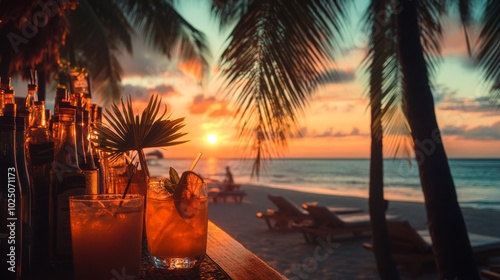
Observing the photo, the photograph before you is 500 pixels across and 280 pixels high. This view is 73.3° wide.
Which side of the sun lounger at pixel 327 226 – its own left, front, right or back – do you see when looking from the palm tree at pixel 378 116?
right

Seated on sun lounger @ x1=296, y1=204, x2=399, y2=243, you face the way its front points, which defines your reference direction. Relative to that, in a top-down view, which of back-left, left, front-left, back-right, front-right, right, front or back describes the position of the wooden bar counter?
right

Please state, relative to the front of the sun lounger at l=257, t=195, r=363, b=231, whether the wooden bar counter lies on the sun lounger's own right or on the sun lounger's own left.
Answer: on the sun lounger's own right

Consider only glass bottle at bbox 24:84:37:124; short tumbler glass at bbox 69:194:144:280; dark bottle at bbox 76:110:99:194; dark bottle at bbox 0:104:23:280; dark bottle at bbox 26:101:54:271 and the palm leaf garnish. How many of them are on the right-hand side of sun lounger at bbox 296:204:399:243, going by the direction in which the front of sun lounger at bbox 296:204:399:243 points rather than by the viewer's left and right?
6

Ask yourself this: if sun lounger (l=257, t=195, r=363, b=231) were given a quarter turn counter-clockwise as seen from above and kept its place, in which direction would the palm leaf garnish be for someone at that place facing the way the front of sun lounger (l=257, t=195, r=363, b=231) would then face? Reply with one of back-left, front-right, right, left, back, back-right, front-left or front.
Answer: back

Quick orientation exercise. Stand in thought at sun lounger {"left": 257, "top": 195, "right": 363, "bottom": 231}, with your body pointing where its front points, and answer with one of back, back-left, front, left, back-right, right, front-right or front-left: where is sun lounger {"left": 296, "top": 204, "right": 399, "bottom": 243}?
front-right

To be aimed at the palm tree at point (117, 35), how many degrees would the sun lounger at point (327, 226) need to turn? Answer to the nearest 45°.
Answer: approximately 180°

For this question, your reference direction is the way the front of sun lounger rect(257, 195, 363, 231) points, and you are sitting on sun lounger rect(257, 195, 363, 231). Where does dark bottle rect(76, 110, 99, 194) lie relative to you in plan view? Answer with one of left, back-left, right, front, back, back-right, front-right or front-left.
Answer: right

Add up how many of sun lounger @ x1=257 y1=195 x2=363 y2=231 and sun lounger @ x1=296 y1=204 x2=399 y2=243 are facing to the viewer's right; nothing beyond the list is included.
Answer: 2

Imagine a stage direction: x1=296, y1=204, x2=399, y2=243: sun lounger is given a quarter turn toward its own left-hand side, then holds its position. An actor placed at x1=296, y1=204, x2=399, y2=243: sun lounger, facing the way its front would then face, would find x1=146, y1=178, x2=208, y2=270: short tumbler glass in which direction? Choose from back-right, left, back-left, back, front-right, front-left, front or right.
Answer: back

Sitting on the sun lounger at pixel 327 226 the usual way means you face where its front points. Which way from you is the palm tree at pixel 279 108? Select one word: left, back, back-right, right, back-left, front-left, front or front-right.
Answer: right

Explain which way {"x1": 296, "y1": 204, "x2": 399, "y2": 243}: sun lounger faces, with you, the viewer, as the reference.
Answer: facing to the right of the viewer

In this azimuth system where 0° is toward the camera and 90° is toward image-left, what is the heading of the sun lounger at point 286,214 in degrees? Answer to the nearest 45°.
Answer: approximately 270°

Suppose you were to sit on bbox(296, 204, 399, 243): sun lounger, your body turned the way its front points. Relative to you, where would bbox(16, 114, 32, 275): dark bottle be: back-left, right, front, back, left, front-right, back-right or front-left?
right
